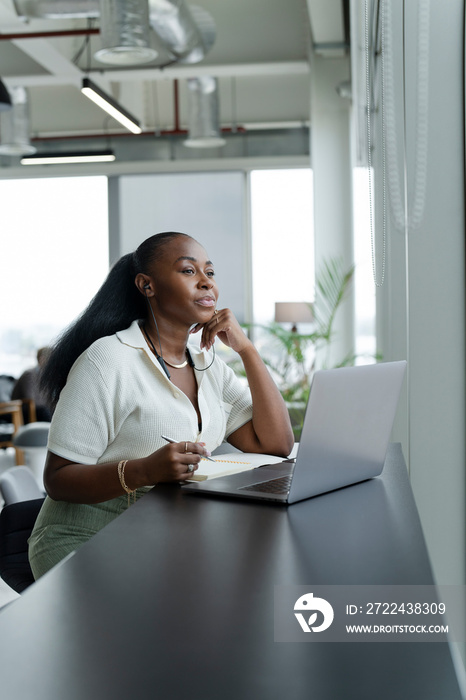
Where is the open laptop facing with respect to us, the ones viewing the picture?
facing away from the viewer and to the left of the viewer

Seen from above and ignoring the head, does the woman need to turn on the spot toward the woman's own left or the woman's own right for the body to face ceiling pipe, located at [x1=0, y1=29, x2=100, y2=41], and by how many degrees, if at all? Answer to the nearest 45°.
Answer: approximately 135° to the woman's own left

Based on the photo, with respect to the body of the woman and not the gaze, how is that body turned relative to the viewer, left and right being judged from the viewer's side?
facing the viewer and to the right of the viewer

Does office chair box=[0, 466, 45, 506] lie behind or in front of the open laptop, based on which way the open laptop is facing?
in front

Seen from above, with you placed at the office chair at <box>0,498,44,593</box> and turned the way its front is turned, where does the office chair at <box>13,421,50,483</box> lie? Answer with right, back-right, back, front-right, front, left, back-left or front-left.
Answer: back-left

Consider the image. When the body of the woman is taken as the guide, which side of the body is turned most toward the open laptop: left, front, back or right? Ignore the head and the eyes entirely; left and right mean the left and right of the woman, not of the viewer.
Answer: front

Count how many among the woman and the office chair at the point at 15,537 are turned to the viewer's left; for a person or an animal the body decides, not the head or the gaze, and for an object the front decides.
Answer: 0

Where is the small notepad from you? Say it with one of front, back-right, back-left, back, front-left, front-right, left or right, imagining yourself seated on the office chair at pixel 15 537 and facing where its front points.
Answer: front

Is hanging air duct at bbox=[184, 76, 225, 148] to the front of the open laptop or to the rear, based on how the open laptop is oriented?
to the front

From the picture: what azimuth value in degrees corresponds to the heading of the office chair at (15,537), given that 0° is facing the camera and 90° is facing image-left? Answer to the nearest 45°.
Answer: approximately 315°

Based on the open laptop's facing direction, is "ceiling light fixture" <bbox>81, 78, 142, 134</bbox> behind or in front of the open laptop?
in front
